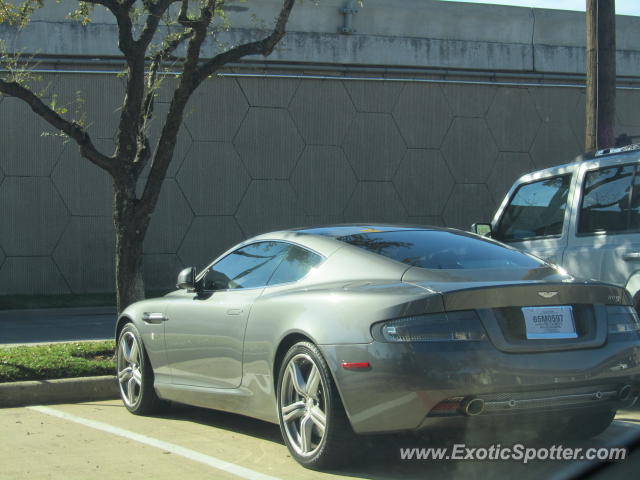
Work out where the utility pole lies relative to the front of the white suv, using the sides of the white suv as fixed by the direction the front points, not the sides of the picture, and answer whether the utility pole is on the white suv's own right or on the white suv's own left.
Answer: on the white suv's own right

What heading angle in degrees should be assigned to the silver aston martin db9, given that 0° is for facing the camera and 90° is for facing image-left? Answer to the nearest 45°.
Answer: approximately 135°

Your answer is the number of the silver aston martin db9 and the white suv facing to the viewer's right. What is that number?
0

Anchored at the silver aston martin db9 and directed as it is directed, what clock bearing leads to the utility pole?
The utility pole is roughly at 2 o'clock from the silver aston martin db9.

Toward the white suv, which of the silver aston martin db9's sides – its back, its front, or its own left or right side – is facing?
right

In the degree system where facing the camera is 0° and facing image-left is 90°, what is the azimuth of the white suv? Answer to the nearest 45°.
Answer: approximately 135°
